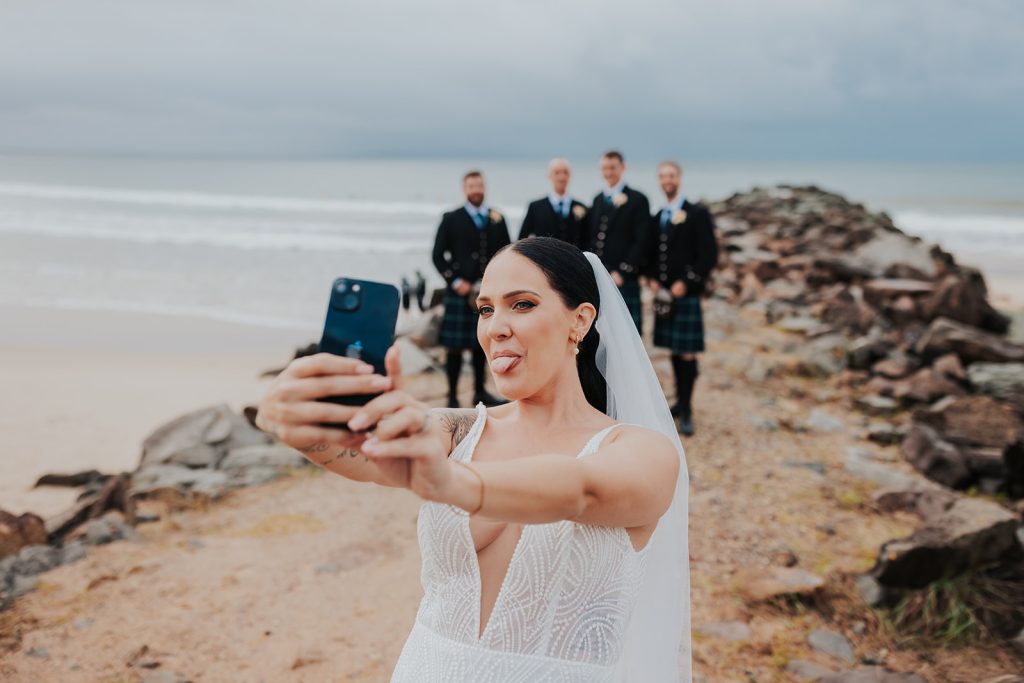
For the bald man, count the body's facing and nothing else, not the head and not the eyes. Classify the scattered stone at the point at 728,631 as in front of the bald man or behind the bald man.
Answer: in front

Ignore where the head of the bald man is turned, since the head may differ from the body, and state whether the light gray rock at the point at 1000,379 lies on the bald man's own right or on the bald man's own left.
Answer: on the bald man's own left

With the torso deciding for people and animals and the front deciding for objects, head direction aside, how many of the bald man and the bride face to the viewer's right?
0

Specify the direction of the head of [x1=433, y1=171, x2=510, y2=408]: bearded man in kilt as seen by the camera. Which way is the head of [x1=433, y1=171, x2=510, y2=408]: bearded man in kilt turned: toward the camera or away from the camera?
toward the camera

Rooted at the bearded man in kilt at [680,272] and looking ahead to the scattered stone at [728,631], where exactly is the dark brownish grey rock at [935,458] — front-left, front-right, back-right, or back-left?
front-left

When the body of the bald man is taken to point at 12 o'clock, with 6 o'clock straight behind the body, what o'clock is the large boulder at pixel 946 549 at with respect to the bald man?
The large boulder is roughly at 11 o'clock from the bald man.

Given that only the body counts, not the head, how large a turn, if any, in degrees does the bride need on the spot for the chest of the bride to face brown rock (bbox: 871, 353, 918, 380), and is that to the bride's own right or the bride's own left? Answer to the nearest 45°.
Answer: approximately 180°

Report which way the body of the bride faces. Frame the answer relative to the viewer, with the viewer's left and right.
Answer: facing the viewer and to the left of the viewer

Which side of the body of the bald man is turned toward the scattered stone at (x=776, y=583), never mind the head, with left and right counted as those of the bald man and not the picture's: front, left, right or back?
front

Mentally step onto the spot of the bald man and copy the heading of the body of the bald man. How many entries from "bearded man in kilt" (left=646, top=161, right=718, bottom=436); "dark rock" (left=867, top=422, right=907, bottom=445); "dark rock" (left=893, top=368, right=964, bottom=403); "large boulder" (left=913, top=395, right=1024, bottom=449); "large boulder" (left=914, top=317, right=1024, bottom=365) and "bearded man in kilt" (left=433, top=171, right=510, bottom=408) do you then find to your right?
1

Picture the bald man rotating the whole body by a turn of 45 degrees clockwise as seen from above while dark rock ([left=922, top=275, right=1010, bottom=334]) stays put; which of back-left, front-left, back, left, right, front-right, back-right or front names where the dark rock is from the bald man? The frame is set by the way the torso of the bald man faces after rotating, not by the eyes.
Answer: back

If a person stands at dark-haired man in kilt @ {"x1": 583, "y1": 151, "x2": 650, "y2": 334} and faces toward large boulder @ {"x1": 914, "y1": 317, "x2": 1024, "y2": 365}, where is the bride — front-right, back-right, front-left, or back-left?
back-right

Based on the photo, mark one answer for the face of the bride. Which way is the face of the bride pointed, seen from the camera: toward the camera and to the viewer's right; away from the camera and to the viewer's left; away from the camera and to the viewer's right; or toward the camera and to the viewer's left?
toward the camera and to the viewer's left

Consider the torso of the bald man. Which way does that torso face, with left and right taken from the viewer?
facing the viewer

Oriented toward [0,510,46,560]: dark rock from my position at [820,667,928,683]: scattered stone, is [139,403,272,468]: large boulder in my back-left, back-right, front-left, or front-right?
front-right

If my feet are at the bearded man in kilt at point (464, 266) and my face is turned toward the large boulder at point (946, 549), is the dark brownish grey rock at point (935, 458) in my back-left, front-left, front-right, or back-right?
front-left
